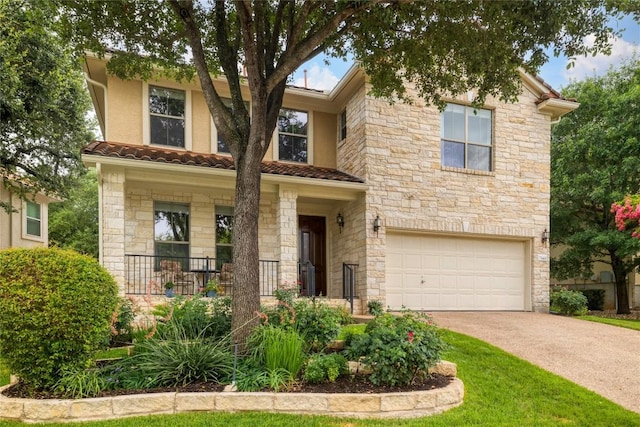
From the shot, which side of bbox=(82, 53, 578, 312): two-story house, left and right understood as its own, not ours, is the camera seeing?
front

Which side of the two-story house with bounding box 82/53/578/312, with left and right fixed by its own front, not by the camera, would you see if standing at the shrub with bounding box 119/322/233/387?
front

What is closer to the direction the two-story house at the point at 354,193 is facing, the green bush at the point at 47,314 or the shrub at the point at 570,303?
the green bush

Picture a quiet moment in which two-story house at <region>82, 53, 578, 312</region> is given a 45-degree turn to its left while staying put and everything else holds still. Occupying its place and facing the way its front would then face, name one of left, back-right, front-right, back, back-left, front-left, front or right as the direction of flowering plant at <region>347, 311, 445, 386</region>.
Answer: front-right

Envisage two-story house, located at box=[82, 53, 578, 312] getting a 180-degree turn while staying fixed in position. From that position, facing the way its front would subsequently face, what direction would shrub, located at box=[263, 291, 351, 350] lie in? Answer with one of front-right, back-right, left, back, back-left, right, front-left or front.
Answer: back

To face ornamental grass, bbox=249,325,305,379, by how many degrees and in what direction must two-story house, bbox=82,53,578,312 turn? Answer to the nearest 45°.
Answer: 0° — it already faces it

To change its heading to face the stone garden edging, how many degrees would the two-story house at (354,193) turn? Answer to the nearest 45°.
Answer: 0° — it already faces it

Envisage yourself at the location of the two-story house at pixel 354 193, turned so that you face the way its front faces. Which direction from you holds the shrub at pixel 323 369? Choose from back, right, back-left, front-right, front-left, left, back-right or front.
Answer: front
